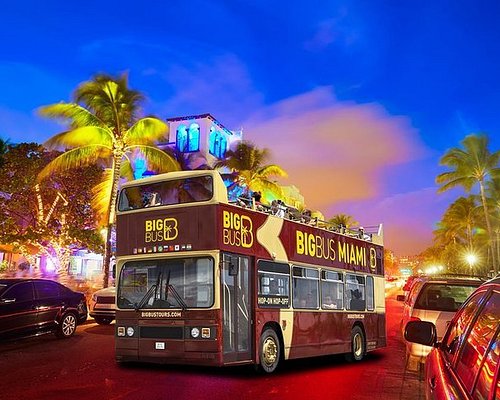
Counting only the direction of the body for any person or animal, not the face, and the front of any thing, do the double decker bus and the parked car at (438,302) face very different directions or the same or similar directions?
very different directions

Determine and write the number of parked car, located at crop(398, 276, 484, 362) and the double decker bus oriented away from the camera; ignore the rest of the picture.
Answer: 1

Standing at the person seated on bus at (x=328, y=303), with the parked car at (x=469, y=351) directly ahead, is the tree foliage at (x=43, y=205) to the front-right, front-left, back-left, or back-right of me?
back-right

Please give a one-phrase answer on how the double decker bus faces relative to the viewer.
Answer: facing the viewer and to the left of the viewer

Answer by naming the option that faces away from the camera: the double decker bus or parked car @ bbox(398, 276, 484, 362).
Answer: the parked car

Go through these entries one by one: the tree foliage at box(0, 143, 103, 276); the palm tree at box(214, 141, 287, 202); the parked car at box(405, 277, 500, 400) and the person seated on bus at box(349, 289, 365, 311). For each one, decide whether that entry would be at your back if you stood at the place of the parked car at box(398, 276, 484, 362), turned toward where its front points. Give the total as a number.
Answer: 1

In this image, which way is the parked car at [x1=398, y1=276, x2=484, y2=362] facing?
away from the camera

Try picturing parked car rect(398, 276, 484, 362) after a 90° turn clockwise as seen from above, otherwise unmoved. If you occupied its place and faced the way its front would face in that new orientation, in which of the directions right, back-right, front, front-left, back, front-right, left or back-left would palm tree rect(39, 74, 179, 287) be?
back-left

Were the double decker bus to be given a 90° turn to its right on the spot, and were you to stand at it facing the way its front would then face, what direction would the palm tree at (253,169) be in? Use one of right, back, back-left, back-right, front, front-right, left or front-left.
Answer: front-right

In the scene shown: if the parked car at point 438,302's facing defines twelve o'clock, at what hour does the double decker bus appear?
The double decker bus is roughly at 8 o'clock from the parked car.

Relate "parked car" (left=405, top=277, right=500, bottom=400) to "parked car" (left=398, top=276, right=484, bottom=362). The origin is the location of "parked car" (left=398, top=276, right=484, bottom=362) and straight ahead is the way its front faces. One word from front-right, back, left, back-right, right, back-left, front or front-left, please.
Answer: back

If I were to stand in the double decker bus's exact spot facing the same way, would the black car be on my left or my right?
on my right

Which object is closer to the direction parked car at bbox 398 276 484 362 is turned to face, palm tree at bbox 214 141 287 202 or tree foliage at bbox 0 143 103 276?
the palm tree
